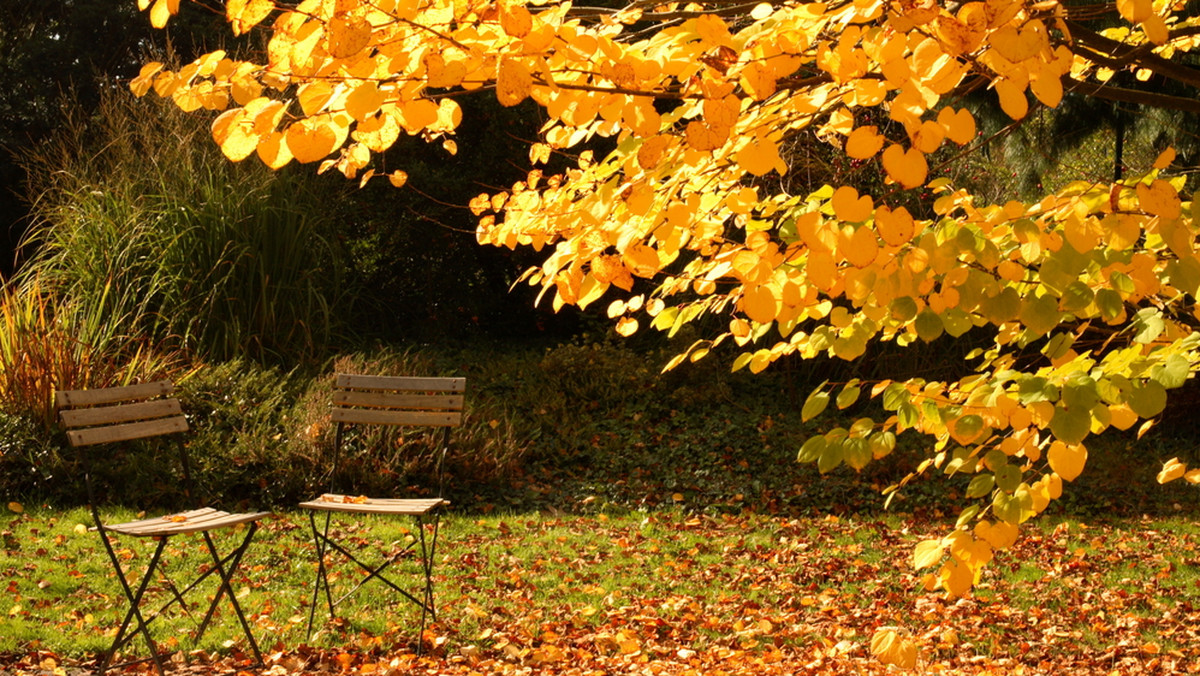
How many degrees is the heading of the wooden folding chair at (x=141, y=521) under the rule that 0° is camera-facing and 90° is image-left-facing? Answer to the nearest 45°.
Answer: approximately 315°

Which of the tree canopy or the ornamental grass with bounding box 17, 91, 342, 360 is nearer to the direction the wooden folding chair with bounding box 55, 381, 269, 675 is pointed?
the tree canopy

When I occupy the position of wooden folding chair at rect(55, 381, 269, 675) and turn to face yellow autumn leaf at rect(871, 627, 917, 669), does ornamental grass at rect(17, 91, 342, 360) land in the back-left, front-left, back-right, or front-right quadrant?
back-left

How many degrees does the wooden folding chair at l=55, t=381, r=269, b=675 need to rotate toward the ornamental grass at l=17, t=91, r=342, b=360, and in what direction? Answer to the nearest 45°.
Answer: approximately 135° to its left

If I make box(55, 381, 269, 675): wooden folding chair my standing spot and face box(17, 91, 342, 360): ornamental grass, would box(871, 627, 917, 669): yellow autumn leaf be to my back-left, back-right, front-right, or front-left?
back-right
